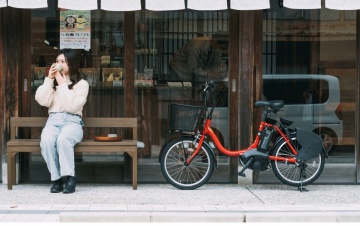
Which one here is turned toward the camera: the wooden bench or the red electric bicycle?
the wooden bench

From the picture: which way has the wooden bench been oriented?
toward the camera

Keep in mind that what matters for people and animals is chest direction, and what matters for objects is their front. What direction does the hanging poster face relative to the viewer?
toward the camera

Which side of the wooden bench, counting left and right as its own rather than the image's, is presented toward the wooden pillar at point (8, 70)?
right

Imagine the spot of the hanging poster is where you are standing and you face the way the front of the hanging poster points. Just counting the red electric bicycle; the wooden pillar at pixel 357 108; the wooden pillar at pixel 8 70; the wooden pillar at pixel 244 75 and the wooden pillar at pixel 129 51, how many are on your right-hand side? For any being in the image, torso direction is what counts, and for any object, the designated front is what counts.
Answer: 1

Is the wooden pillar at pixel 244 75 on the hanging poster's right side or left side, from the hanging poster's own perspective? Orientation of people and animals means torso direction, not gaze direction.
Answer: on its left

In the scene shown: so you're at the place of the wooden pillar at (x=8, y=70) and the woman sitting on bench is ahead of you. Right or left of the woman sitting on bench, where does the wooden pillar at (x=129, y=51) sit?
left

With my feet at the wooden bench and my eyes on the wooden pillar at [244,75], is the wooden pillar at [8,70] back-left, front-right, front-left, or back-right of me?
back-left

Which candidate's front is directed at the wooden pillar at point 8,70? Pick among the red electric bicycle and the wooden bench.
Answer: the red electric bicycle

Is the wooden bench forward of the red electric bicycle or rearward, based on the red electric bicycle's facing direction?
forward

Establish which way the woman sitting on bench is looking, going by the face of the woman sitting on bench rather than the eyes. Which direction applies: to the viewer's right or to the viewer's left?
to the viewer's left

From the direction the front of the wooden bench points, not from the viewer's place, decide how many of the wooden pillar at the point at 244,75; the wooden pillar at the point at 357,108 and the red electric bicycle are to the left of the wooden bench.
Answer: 3

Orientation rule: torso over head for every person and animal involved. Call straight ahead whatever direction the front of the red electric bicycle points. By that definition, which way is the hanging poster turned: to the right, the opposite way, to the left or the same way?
to the left

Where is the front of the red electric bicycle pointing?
to the viewer's left

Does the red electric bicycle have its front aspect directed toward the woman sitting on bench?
yes

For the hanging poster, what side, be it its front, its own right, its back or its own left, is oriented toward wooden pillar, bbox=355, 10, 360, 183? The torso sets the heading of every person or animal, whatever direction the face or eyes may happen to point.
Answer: left

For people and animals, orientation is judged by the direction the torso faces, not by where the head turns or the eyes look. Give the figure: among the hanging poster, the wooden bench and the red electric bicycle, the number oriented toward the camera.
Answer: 2
